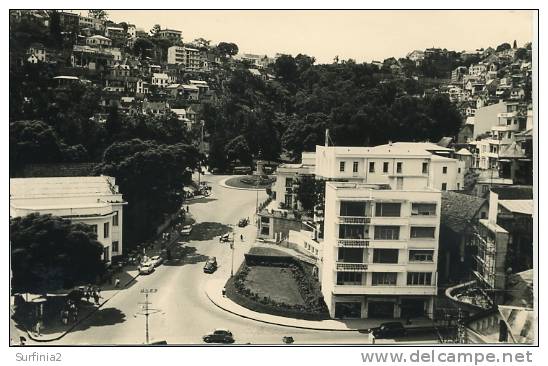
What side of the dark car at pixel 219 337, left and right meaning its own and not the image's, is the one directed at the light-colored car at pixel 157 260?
right

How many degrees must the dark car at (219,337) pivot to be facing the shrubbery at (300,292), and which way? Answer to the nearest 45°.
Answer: approximately 135° to its right

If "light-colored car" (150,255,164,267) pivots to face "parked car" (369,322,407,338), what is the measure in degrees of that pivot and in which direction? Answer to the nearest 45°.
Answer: approximately 90° to its left

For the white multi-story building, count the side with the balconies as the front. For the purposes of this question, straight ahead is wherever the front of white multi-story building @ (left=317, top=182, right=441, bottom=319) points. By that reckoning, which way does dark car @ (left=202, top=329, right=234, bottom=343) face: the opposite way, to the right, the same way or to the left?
to the right

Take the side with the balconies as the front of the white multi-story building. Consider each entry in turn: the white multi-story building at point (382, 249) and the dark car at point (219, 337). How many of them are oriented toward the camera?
1

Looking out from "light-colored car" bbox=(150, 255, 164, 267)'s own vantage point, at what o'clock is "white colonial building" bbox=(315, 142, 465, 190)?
The white colonial building is roughly at 8 o'clock from the light-colored car.

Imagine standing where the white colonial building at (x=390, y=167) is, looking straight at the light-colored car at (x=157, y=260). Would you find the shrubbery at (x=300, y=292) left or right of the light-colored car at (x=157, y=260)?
left

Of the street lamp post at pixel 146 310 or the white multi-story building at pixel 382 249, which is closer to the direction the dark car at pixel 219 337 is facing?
the street lamp post

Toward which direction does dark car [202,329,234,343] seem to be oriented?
to the viewer's left

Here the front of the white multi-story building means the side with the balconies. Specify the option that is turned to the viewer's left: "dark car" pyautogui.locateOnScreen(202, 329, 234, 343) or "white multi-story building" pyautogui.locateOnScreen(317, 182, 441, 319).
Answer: the dark car

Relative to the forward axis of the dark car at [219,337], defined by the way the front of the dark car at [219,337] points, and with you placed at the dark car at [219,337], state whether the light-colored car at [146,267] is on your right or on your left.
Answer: on your right
